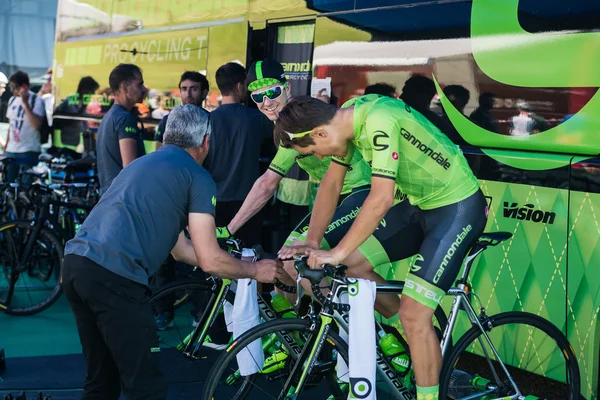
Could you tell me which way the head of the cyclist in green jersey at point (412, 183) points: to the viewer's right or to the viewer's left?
to the viewer's left

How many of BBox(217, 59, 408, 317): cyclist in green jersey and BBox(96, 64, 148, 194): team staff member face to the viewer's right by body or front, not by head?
1

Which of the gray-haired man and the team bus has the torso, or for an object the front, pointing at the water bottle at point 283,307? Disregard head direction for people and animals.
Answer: the gray-haired man

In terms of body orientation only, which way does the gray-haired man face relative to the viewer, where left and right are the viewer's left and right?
facing away from the viewer and to the right of the viewer

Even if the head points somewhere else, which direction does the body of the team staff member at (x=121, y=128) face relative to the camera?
to the viewer's right

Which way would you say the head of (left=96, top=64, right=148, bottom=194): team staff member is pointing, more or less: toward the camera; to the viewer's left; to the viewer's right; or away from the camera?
to the viewer's right

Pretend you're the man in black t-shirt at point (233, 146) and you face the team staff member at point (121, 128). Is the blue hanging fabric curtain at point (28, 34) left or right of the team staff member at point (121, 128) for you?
right

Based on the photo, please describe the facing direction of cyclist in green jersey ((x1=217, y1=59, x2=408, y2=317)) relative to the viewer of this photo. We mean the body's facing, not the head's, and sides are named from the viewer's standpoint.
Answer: facing the viewer and to the left of the viewer

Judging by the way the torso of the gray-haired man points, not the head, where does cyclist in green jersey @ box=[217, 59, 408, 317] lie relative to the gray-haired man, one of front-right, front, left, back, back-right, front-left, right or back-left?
front

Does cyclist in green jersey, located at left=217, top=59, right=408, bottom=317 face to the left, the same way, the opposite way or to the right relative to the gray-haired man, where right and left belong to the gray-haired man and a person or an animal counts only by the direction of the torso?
the opposite way
